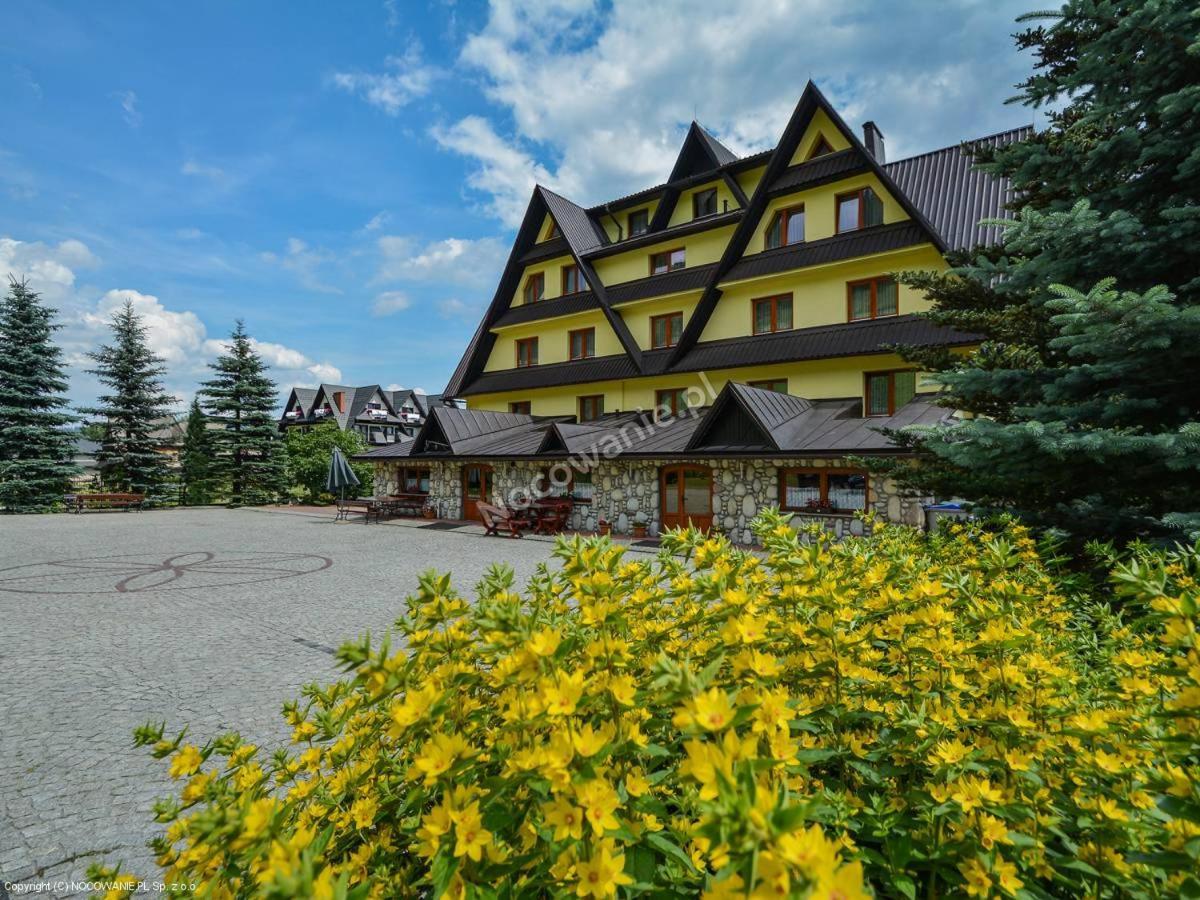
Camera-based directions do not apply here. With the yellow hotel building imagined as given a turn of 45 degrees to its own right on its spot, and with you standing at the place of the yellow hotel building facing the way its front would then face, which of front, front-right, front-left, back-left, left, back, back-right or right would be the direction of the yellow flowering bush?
left

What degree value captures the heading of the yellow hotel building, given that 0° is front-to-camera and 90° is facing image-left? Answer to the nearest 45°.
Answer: approximately 45°

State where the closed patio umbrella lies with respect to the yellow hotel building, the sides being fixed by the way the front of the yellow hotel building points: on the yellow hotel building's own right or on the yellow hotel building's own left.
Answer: on the yellow hotel building's own right

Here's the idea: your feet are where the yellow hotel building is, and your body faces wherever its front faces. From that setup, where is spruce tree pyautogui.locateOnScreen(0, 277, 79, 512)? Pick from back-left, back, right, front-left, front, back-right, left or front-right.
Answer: front-right

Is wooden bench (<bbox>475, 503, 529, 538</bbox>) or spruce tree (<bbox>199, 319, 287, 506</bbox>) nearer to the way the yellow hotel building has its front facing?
the wooden bench

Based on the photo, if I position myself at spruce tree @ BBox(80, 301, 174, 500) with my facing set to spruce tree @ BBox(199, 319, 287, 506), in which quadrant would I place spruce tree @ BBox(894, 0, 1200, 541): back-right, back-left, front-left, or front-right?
front-right

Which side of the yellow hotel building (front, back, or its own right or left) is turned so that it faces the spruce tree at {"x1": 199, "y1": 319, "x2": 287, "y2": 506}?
right

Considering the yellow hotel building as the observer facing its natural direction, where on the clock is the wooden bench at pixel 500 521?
The wooden bench is roughly at 1 o'clock from the yellow hotel building.

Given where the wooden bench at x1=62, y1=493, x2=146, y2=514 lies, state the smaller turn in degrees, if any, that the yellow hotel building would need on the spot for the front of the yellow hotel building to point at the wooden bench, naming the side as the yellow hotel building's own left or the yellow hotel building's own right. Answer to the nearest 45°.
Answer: approximately 45° to the yellow hotel building's own right
